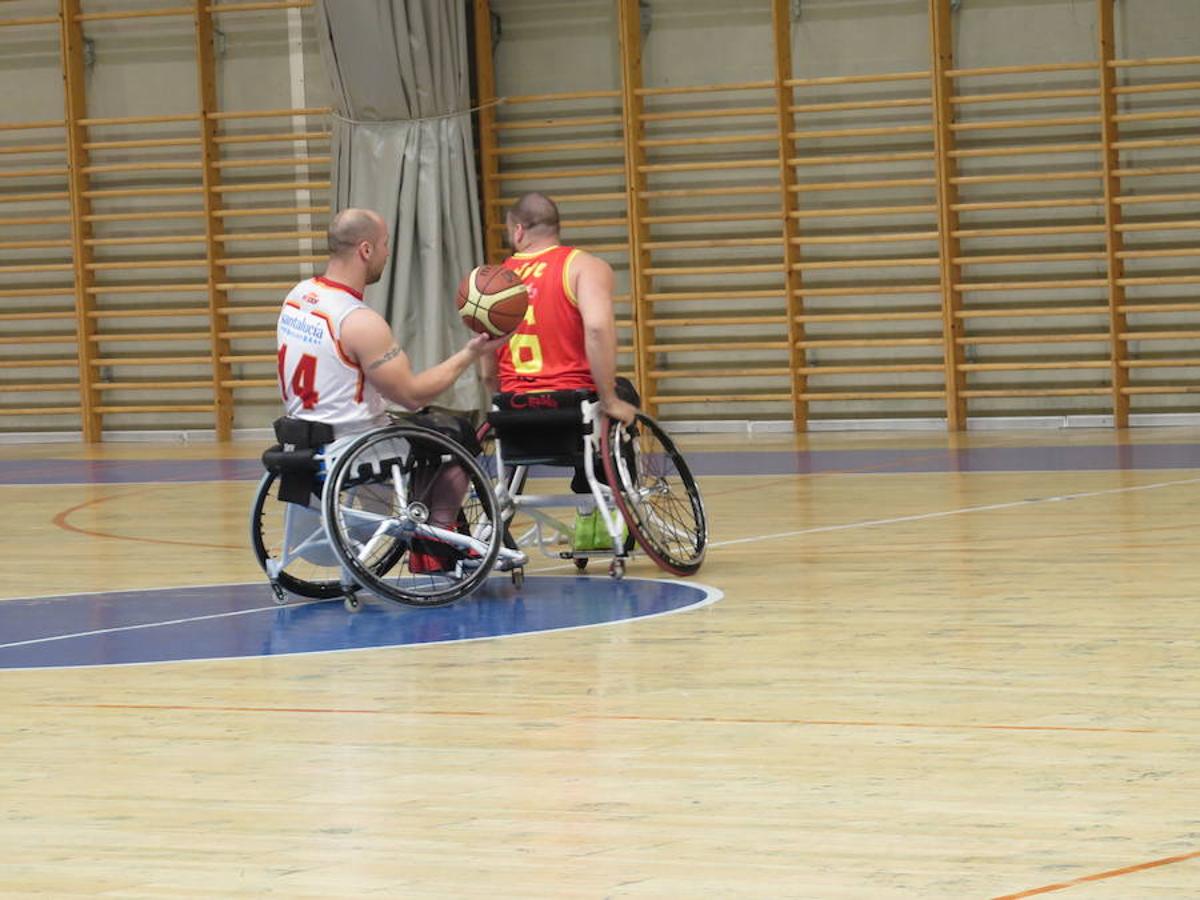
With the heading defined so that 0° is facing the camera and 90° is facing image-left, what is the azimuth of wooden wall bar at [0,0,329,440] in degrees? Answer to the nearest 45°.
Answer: approximately 0°

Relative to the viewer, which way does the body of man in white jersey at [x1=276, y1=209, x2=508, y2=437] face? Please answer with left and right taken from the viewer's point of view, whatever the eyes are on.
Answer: facing away from the viewer and to the right of the viewer

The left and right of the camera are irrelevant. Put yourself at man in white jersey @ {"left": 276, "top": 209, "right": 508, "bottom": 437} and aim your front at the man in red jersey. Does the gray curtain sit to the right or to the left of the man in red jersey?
left

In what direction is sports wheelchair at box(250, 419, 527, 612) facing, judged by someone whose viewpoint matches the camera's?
facing away from the viewer and to the right of the viewer

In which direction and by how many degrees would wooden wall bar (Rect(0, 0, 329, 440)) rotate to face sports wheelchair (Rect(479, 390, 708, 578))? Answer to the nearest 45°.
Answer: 0° — it already faces it

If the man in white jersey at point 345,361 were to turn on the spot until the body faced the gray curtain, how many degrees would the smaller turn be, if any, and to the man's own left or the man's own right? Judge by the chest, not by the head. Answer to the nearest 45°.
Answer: approximately 45° to the man's own left

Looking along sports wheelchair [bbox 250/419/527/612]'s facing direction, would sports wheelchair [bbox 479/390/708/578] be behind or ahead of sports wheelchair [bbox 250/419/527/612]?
ahead

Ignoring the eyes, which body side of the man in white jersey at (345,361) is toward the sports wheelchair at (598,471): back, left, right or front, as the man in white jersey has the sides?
front

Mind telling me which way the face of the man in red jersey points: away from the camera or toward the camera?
away from the camera

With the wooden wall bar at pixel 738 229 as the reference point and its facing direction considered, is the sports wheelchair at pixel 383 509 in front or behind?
in front
